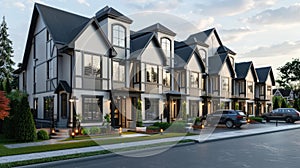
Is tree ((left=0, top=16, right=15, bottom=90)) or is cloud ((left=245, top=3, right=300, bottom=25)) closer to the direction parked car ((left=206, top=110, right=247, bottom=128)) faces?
the tree

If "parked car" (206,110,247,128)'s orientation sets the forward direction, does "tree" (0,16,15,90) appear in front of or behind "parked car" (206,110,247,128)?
in front
